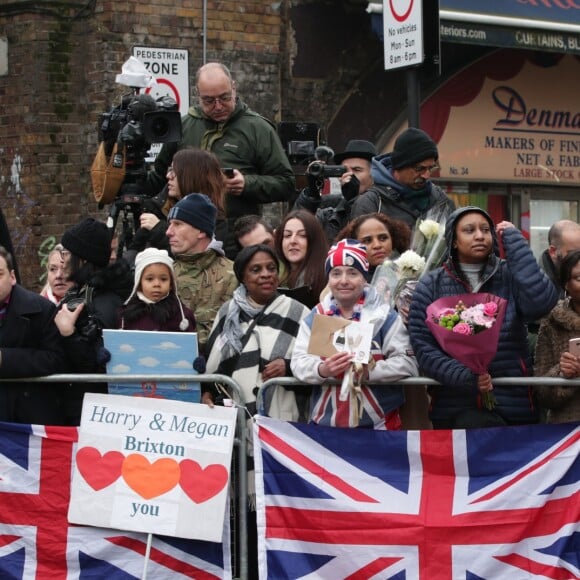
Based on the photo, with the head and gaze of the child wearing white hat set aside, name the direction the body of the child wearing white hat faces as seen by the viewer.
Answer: toward the camera

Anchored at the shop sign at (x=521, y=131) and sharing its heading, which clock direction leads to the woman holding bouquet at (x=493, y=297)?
The woman holding bouquet is roughly at 12 o'clock from the shop sign.

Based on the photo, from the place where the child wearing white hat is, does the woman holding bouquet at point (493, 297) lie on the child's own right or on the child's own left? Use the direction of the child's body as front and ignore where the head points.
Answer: on the child's own left

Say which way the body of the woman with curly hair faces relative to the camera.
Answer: toward the camera

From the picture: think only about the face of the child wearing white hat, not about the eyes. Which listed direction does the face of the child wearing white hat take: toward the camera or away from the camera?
toward the camera

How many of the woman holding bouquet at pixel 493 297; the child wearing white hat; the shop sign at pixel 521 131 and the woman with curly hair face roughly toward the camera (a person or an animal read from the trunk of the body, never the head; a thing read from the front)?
4

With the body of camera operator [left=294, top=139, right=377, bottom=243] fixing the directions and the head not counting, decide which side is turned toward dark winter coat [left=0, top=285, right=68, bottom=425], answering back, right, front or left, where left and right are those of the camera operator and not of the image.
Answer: front

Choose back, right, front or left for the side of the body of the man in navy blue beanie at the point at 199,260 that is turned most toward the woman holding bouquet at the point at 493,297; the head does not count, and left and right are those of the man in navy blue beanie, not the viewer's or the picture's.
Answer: left

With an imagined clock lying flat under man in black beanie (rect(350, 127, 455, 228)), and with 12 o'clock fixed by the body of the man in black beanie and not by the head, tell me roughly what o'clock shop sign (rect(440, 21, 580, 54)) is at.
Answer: The shop sign is roughly at 8 o'clock from the man in black beanie.

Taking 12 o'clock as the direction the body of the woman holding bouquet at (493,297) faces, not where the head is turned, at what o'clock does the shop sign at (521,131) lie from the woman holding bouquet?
The shop sign is roughly at 6 o'clock from the woman holding bouquet.

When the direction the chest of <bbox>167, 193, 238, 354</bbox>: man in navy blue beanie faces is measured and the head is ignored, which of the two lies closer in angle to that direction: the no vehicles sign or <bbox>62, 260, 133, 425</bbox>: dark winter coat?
the dark winter coat

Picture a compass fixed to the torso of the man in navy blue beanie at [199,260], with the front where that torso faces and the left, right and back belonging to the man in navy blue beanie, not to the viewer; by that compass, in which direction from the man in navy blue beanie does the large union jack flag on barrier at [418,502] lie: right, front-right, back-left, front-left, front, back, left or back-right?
left

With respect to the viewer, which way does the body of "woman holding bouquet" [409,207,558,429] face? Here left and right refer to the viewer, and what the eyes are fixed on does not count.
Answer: facing the viewer

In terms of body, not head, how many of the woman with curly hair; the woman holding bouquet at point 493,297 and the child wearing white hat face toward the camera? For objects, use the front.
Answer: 3
